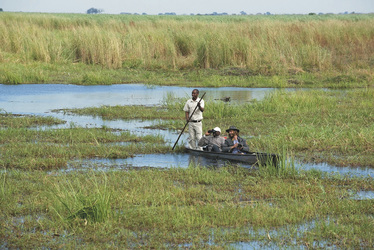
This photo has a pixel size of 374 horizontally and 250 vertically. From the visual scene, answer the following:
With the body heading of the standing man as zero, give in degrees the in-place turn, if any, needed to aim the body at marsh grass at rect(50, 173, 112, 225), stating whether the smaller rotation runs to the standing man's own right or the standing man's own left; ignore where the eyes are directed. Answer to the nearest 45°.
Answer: approximately 45° to the standing man's own right

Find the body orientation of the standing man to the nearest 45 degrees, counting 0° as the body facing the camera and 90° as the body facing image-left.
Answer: approximately 315°
